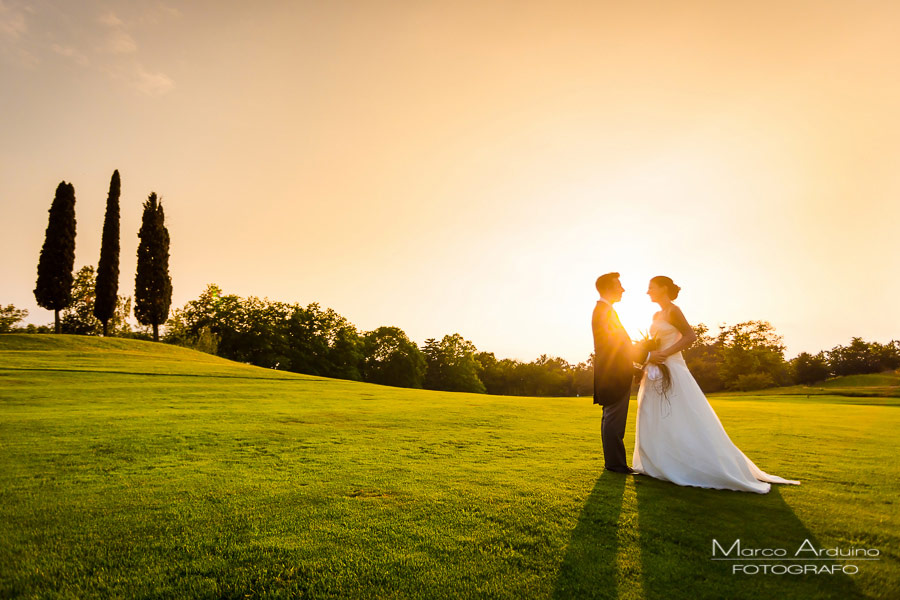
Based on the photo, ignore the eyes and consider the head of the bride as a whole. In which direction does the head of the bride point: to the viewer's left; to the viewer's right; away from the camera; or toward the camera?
to the viewer's left

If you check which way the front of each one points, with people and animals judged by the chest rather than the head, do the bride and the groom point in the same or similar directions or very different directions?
very different directions

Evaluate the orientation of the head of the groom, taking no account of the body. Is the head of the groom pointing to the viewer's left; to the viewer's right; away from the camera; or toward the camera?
to the viewer's right

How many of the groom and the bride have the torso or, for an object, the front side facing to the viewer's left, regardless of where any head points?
1

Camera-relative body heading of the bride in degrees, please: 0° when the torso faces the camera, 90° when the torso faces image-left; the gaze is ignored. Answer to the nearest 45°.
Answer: approximately 90°

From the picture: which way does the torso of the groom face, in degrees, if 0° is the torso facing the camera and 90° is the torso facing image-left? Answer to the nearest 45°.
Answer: approximately 270°
